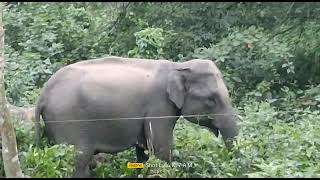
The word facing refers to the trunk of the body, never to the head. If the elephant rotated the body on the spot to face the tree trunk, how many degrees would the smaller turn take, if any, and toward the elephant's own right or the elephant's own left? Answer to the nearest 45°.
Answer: approximately 135° to the elephant's own right

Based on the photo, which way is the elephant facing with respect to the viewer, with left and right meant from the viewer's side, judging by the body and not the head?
facing to the right of the viewer
